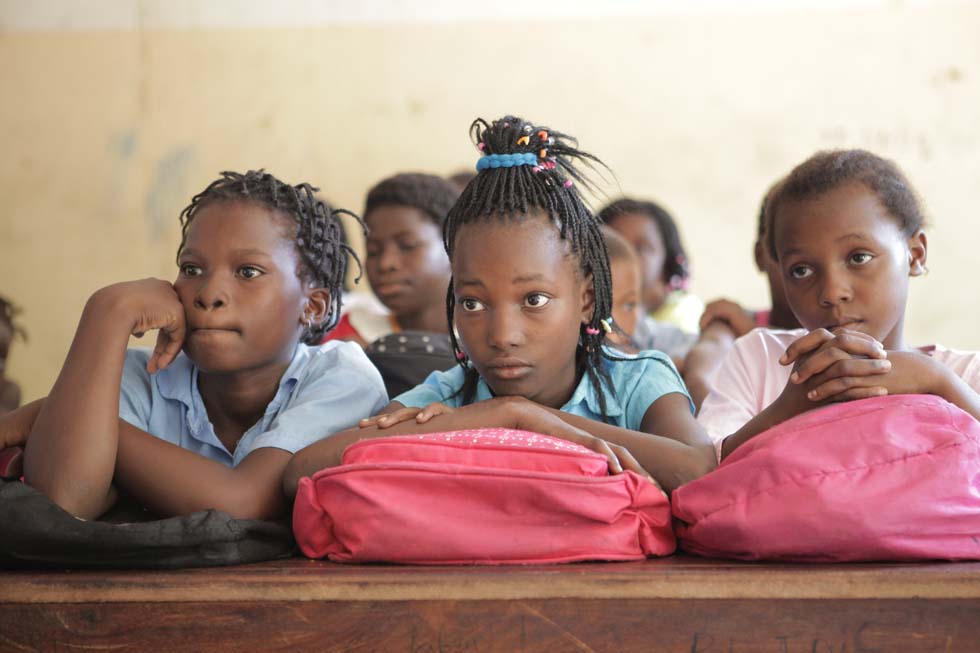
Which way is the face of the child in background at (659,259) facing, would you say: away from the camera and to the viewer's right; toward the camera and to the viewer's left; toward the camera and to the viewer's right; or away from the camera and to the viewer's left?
toward the camera and to the viewer's left

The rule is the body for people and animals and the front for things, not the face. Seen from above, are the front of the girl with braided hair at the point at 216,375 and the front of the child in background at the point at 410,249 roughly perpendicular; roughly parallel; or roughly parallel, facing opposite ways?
roughly parallel

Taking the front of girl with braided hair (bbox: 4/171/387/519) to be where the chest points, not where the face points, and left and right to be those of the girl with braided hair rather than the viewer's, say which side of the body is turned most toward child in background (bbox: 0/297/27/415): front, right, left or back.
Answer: right

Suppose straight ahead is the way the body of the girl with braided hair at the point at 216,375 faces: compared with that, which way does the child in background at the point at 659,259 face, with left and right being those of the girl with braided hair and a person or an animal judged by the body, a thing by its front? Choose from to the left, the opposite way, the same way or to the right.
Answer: the same way

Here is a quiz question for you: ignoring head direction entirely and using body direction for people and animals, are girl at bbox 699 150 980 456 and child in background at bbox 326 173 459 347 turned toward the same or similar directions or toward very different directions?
same or similar directions

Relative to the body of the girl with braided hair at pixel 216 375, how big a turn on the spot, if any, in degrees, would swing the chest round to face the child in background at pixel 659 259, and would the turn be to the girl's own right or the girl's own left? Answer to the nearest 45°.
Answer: approximately 180°

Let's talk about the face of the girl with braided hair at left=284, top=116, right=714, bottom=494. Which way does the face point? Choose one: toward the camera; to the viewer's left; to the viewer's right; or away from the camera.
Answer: toward the camera

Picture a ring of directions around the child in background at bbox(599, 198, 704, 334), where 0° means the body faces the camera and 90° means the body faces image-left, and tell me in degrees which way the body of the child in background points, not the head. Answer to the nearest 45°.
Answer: approximately 45°

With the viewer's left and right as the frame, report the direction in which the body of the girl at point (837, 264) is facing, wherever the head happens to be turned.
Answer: facing the viewer

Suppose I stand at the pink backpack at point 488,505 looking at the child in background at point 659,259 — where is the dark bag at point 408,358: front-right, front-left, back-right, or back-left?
front-left

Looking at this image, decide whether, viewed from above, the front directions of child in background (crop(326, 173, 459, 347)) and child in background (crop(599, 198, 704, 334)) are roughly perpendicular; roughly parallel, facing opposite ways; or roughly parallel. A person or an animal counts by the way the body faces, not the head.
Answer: roughly parallel

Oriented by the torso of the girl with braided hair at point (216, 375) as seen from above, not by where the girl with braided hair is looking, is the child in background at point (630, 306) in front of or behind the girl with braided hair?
behind

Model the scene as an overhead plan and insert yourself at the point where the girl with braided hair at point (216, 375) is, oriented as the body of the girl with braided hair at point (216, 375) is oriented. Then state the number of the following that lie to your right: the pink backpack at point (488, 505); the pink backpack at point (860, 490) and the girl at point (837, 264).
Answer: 0
